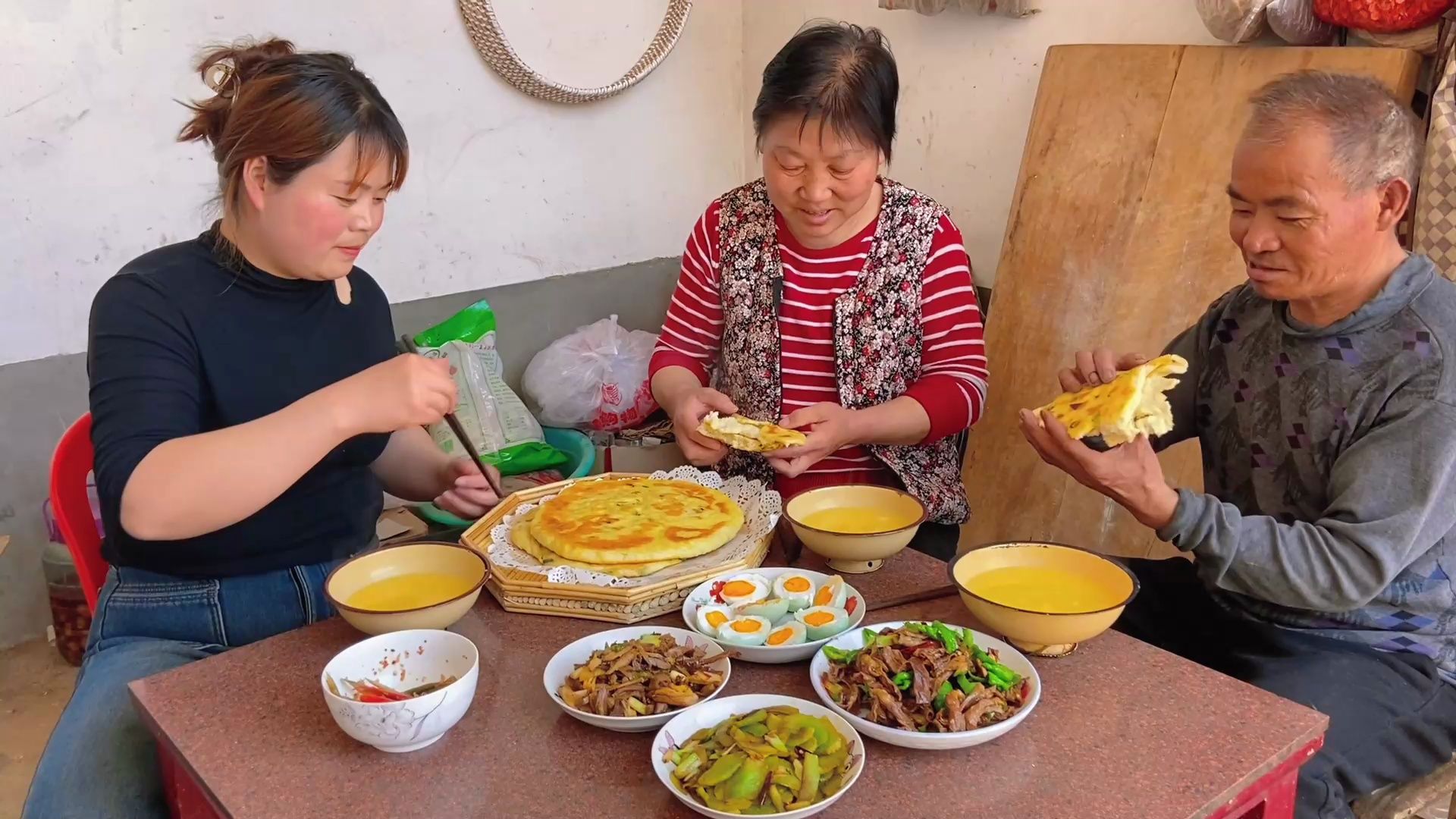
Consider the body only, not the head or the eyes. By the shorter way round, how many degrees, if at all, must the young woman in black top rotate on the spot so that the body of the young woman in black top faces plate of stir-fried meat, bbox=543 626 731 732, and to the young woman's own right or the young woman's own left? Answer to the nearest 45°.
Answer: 0° — they already face it

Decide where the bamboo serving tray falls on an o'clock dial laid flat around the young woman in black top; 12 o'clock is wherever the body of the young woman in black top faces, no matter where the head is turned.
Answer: The bamboo serving tray is roughly at 12 o'clock from the young woman in black top.

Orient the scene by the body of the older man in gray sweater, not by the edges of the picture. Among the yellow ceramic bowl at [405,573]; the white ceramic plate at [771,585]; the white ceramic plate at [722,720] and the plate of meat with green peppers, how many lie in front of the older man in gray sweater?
4

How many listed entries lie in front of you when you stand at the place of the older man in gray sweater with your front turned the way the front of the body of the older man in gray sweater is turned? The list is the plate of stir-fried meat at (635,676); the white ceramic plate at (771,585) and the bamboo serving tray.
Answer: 3

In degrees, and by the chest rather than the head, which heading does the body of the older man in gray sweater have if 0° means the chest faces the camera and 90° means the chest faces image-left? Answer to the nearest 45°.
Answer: approximately 45°

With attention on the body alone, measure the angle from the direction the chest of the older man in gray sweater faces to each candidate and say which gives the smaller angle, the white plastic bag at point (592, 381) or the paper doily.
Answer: the paper doily

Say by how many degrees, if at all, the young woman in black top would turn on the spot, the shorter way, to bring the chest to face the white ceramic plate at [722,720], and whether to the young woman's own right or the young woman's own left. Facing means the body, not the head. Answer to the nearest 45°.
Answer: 0° — they already face it

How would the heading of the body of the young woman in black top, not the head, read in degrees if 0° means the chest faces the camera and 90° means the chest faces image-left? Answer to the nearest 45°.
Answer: approximately 315°

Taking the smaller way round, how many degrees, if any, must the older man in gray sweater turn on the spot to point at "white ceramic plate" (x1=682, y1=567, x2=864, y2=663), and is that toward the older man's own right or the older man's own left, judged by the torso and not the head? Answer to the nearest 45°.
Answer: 0° — they already face it
